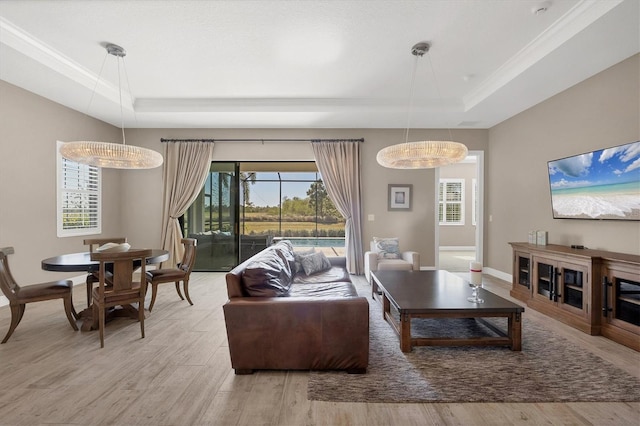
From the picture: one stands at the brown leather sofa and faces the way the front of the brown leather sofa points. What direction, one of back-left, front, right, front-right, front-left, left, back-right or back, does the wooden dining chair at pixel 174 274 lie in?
back-left

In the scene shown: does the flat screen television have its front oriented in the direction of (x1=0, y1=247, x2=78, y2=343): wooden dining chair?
yes

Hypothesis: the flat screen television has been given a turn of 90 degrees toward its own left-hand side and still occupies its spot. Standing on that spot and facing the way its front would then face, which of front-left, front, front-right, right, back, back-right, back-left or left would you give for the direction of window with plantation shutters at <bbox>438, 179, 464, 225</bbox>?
back

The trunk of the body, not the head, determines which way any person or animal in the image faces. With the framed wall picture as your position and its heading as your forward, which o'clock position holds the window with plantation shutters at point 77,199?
The window with plantation shutters is roughly at 2 o'clock from the framed wall picture.

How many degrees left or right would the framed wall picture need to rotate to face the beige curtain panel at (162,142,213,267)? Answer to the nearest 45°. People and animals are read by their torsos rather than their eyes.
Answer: approximately 90° to its right

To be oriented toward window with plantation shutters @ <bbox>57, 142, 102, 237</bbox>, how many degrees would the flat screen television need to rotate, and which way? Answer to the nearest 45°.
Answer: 0° — it already faces it

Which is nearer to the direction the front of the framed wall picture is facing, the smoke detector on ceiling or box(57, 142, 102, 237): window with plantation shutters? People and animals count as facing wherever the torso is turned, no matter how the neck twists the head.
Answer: the smoke detector on ceiling

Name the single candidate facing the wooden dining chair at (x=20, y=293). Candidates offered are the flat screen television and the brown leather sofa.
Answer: the flat screen television

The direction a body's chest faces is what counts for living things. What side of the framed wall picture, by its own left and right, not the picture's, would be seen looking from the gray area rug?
front

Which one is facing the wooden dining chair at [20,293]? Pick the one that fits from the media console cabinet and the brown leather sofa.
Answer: the media console cabinet

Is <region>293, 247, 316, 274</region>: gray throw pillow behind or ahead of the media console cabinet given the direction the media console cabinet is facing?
ahead

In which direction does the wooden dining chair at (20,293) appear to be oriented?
to the viewer's right
